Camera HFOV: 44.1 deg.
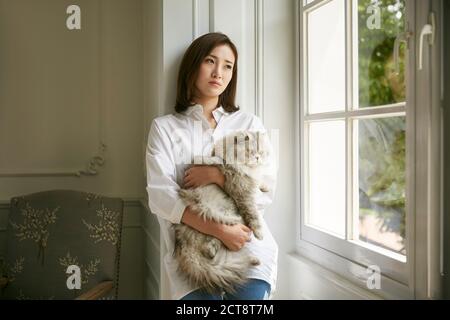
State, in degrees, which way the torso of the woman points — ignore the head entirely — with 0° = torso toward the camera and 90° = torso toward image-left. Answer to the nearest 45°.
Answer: approximately 315°

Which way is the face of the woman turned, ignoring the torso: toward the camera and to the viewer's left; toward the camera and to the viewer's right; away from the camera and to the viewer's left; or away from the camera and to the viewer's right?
toward the camera and to the viewer's right
